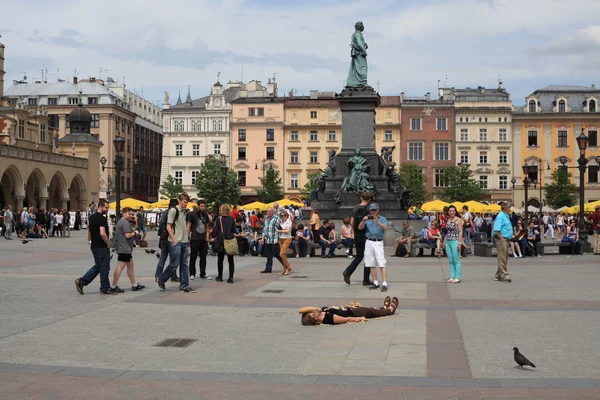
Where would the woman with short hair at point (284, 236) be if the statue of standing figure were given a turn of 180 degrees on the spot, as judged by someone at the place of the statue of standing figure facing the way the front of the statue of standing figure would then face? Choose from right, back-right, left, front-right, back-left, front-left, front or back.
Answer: left

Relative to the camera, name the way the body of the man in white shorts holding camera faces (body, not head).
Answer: toward the camera

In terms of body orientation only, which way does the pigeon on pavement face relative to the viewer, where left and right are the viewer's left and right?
facing to the left of the viewer

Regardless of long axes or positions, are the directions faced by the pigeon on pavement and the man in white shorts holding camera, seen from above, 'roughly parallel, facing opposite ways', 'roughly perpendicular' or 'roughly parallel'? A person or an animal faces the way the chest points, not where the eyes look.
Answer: roughly perpendicular

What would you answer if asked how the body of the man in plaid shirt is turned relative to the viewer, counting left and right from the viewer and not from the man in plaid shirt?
facing the viewer and to the left of the viewer

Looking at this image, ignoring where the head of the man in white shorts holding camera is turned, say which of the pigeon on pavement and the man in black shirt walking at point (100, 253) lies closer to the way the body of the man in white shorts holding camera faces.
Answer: the pigeon on pavement

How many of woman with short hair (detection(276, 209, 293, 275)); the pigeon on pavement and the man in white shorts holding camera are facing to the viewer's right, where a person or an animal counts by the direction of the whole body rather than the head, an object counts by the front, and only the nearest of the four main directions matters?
0

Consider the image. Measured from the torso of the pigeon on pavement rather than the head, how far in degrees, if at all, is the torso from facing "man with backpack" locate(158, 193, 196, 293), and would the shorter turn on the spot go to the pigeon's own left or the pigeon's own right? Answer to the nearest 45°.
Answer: approximately 45° to the pigeon's own right

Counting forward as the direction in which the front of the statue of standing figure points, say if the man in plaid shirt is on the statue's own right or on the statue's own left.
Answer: on the statue's own right

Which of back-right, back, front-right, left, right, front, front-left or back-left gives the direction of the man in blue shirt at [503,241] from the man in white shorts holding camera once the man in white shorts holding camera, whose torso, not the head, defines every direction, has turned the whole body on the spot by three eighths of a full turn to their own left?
front

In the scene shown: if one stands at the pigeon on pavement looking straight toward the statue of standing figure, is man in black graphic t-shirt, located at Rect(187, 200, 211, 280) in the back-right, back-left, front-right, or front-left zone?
front-left

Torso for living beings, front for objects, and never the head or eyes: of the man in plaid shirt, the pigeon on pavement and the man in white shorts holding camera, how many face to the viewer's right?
0
